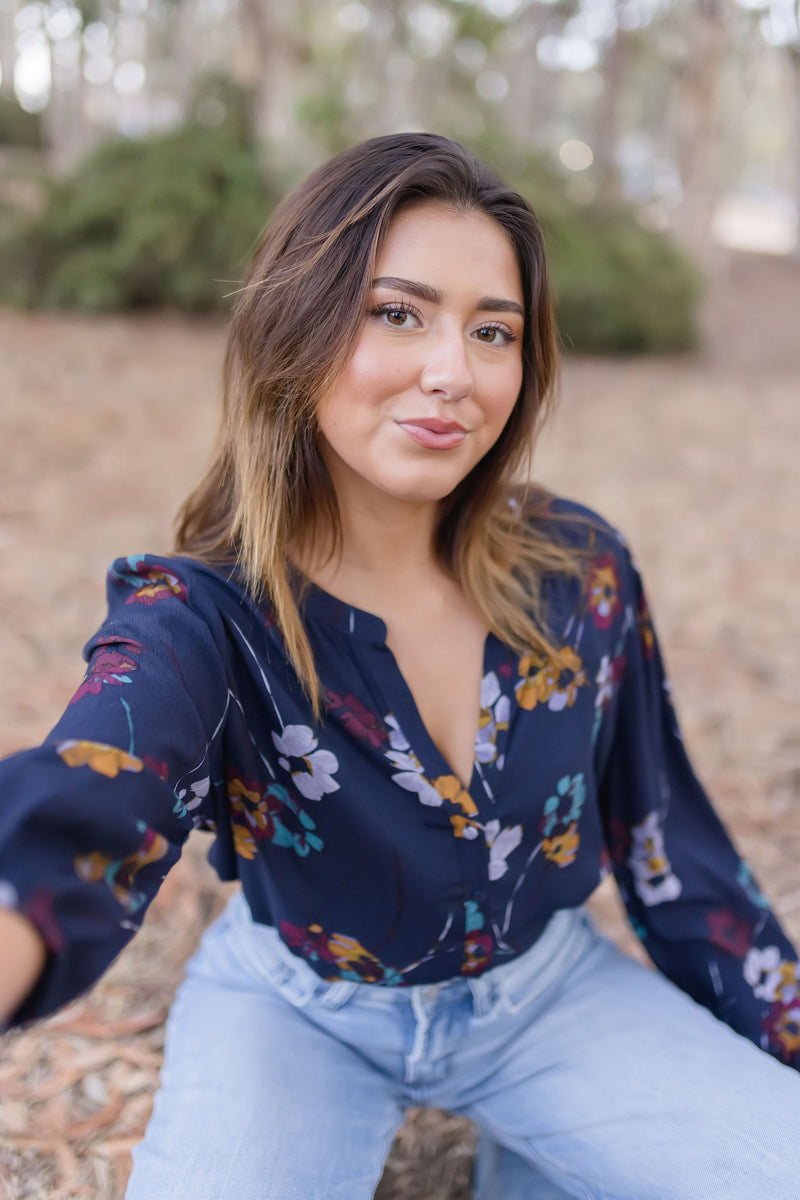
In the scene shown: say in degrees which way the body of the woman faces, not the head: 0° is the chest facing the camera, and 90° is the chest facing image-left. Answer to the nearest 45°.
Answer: approximately 0°

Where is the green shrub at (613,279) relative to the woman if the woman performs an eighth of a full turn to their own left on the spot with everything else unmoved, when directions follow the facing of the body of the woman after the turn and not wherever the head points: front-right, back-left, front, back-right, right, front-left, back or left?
back-left

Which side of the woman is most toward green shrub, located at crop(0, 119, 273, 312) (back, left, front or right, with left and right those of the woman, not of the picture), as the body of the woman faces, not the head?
back
